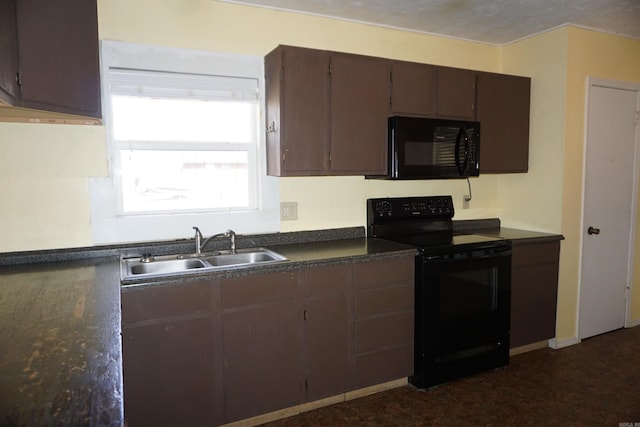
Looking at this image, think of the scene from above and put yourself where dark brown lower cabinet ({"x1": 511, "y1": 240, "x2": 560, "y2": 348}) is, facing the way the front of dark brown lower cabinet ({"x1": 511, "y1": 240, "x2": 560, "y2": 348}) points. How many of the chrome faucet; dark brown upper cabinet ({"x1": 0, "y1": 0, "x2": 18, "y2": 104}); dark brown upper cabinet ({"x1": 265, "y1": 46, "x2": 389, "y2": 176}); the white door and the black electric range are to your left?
1

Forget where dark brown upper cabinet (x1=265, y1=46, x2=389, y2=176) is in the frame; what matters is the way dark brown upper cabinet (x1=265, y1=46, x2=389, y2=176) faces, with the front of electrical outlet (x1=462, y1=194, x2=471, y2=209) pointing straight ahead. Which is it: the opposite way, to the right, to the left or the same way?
the same way

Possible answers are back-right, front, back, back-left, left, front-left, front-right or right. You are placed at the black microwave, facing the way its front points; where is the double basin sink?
right

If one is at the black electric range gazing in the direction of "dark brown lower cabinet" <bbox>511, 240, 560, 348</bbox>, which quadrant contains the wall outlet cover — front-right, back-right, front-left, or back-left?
back-left

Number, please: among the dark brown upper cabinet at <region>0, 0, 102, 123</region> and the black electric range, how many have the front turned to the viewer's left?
0

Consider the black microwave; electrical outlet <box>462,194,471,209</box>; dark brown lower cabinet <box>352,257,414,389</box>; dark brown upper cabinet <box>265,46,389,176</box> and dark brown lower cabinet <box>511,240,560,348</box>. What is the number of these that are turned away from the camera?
0

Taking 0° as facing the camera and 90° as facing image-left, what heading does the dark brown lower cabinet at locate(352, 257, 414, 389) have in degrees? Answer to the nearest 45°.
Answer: approximately 315°

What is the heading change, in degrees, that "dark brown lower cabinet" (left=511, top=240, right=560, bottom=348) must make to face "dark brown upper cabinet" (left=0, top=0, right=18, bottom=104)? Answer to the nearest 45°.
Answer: approximately 90° to its right

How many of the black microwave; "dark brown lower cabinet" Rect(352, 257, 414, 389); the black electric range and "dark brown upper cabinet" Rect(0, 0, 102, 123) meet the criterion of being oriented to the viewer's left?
0

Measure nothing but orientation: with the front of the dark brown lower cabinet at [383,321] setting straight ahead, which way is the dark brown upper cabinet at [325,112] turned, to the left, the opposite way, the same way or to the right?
the same way

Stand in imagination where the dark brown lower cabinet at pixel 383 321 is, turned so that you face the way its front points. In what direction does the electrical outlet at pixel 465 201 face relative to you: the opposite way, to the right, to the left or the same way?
the same way

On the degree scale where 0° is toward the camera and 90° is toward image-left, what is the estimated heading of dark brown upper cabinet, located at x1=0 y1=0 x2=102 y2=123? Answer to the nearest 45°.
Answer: approximately 315°

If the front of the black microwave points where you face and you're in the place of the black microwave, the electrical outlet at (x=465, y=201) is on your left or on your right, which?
on your left

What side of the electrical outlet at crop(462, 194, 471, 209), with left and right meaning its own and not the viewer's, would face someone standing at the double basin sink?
right

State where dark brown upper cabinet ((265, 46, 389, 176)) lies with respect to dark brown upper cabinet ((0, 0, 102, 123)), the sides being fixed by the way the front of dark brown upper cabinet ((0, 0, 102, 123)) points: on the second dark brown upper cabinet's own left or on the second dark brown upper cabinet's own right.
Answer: on the second dark brown upper cabinet's own left

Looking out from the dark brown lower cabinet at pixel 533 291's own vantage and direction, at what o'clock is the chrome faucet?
The chrome faucet is roughly at 3 o'clock from the dark brown lower cabinet.

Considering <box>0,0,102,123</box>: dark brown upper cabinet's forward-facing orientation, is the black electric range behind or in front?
in front

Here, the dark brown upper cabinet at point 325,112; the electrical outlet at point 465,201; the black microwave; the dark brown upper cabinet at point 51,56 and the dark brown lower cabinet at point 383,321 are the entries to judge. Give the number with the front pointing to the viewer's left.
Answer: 0

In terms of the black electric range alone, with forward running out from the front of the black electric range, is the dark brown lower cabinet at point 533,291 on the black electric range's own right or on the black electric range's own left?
on the black electric range's own left

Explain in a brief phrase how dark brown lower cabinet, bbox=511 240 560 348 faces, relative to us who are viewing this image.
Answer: facing the viewer and to the right of the viewer

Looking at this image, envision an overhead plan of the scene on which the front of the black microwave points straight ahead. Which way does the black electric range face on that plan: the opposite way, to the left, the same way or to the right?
the same way

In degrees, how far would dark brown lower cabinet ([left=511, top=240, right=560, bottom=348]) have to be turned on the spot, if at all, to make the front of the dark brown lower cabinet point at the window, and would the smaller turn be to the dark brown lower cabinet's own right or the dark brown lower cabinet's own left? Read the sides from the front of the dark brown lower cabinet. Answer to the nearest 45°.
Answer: approximately 90° to the dark brown lower cabinet's own right
